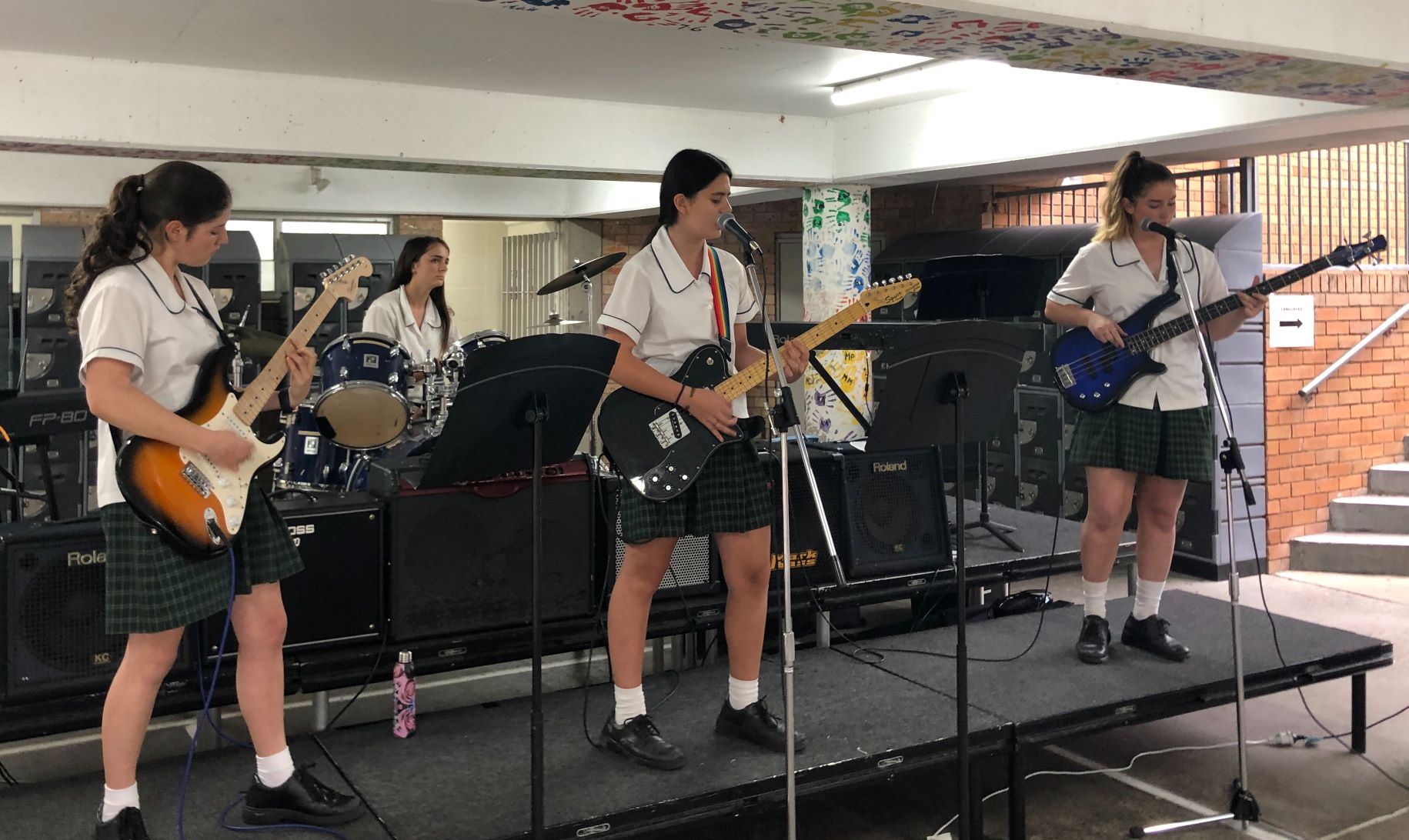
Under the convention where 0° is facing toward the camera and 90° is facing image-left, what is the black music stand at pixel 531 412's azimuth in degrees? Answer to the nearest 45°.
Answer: approximately 135°

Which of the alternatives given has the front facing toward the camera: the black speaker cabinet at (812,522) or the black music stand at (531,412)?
the black speaker cabinet

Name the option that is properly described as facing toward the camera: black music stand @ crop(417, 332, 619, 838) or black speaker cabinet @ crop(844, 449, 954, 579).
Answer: the black speaker cabinet

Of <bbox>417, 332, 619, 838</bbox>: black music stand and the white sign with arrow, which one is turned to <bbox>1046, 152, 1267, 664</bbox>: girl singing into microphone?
the white sign with arrow

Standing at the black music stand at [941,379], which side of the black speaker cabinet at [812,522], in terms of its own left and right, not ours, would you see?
front

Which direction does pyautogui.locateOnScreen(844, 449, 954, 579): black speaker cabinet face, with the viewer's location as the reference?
facing the viewer

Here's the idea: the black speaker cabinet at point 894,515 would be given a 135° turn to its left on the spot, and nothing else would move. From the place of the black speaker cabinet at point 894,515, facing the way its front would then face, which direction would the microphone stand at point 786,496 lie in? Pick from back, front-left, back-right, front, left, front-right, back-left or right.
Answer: back-right

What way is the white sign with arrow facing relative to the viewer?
toward the camera

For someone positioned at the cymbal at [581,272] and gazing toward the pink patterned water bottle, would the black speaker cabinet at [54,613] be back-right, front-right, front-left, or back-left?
front-right

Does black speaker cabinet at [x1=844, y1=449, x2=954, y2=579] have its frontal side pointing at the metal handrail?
no

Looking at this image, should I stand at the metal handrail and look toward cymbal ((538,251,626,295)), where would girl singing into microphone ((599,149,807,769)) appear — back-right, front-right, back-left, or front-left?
front-left

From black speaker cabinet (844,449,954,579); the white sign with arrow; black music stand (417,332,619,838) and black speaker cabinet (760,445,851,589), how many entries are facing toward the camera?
3

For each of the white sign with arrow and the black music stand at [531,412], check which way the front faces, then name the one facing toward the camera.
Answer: the white sign with arrow

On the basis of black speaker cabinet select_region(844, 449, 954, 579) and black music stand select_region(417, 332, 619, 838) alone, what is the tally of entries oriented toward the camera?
1

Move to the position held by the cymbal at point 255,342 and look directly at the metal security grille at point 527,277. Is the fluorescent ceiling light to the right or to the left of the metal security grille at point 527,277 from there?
right

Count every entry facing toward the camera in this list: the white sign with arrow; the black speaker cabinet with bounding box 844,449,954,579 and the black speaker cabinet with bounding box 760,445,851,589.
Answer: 3
